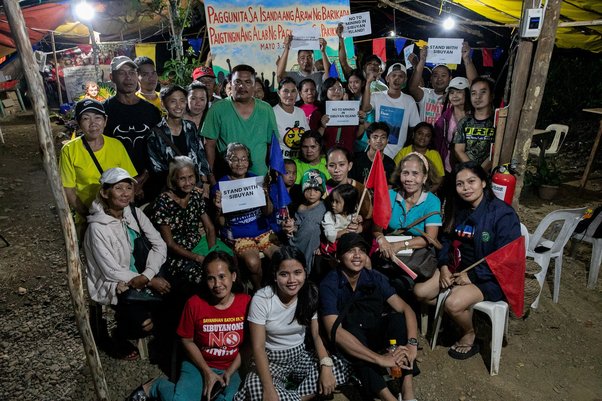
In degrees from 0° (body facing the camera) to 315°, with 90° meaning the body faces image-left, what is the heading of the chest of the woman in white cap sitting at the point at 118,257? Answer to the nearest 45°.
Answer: approximately 315°

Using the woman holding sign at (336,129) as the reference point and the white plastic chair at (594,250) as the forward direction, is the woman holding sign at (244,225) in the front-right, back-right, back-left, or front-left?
back-right

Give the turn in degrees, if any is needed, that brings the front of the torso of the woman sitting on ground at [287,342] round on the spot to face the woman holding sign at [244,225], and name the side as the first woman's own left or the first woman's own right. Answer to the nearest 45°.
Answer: approximately 180°

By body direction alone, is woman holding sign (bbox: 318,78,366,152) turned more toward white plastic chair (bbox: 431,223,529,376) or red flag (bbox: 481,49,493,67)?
the white plastic chair

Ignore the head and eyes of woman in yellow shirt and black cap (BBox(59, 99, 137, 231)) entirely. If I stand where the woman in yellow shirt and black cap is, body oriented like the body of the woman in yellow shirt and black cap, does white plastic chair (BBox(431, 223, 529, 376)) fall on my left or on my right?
on my left
